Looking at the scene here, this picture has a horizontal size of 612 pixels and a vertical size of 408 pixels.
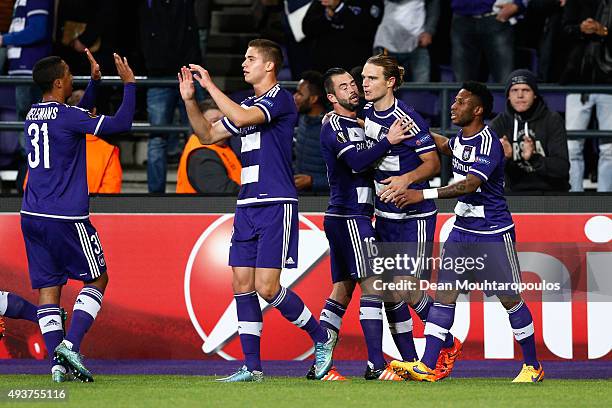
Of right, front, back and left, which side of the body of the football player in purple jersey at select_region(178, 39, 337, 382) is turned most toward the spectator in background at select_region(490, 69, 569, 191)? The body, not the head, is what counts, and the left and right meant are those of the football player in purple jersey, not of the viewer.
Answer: back

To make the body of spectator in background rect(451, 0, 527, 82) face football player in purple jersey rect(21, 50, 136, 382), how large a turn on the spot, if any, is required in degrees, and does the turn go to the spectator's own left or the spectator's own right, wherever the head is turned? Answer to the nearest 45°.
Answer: approximately 45° to the spectator's own right

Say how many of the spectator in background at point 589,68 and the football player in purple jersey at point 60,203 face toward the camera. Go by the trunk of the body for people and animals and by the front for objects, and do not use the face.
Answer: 1

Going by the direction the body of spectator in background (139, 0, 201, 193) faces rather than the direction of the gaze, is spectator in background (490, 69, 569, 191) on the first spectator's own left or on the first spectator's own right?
on the first spectator's own left

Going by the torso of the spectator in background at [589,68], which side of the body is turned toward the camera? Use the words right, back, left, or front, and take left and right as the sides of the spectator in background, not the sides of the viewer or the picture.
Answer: front

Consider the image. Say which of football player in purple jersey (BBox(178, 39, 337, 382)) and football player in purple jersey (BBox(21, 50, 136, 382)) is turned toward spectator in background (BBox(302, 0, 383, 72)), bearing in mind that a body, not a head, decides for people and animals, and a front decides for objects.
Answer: football player in purple jersey (BBox(21, 50, 136, 382))

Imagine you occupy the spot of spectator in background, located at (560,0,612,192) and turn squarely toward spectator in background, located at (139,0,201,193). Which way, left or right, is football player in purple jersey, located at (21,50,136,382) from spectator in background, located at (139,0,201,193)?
left

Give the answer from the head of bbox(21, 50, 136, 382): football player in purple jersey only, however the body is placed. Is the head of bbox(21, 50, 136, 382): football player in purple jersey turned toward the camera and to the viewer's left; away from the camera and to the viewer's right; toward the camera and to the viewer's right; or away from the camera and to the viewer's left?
away from the camera and to the viewer's right

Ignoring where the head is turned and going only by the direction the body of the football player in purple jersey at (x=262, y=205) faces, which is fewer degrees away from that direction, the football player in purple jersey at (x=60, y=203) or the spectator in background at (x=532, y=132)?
the football player in purple jersey

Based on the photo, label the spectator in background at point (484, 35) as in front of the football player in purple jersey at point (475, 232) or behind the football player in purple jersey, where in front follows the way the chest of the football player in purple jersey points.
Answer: behind

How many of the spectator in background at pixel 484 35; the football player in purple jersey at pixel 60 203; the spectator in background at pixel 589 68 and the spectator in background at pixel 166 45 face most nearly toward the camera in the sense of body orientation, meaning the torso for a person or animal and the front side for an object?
3

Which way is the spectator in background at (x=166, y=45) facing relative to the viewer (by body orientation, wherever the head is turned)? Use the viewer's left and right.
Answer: facing the viewer

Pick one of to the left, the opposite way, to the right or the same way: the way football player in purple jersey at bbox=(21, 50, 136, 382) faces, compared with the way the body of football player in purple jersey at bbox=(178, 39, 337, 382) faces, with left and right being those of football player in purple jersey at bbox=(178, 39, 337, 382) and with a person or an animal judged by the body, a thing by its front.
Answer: the opposite way

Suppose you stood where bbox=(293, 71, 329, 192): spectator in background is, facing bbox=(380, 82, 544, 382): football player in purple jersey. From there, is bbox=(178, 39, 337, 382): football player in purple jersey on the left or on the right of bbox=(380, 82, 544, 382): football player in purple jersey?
right

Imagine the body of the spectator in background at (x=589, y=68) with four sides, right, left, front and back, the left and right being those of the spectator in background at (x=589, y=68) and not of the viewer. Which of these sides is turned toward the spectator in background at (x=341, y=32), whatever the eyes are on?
right

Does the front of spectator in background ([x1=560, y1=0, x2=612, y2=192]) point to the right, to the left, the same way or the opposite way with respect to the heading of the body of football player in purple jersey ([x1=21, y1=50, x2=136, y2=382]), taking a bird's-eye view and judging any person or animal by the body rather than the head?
the opposite way

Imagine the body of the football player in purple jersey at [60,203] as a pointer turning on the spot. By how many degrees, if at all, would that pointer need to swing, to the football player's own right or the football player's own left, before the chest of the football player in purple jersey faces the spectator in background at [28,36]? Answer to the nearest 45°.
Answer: approximately 45° to the football player's own left
